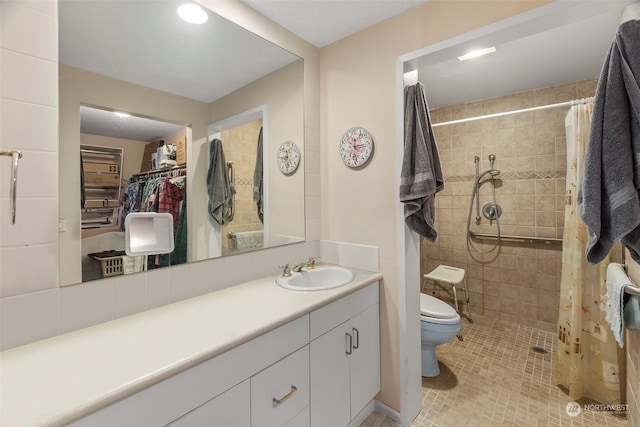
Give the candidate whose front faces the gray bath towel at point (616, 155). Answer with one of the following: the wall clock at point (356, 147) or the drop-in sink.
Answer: the drop-in sink

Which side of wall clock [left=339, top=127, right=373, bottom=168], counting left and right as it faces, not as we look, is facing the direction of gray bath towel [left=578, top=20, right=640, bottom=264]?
left

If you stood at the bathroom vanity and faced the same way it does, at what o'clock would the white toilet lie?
The white toilet is roughly at 10 o'clock from the bathroom vanity.

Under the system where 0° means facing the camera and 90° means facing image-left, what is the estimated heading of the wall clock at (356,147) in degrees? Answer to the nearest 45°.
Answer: approximately 45°

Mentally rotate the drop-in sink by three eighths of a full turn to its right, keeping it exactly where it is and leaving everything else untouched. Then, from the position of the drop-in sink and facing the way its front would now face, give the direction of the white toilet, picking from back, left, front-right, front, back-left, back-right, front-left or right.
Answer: back

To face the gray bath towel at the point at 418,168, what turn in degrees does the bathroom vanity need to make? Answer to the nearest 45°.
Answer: approximately 45° to its left

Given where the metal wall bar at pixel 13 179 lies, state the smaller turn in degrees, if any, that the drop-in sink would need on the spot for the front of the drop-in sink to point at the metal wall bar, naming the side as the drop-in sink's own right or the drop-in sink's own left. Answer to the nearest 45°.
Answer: approximately 90° to the drop-in sink's own right

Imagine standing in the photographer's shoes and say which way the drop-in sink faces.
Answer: facing the viewer and to the right of the viewer

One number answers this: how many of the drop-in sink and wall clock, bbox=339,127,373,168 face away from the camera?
0

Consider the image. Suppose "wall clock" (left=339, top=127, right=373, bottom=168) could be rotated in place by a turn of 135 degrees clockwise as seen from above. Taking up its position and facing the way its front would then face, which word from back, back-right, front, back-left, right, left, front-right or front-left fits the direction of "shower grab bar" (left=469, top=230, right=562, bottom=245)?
front-right

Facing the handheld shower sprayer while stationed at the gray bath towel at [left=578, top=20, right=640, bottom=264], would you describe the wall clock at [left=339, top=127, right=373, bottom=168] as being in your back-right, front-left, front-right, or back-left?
front-left

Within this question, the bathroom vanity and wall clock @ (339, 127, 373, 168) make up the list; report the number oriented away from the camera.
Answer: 0

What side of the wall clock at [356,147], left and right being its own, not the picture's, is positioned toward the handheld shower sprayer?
back

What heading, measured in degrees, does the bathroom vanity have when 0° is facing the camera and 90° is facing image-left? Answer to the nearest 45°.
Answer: approximately 315°
